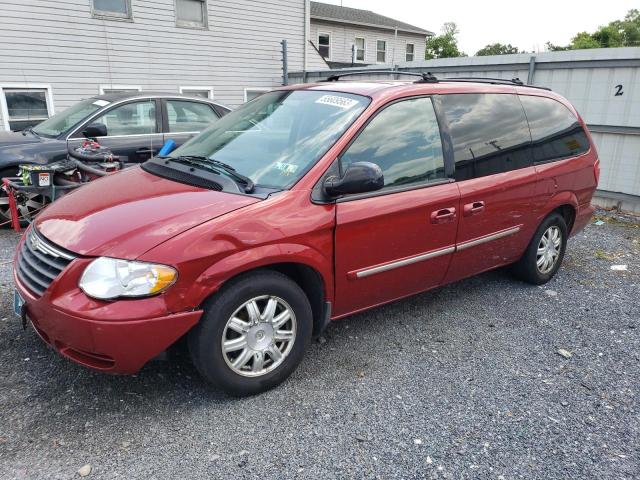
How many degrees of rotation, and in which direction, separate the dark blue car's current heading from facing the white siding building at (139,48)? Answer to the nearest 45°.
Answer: approximately 135° to its right

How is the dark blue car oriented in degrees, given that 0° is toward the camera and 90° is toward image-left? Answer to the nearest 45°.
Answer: approximately 45°

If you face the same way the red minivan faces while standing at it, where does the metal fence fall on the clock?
The metal fence is roughly at 6 o'clock from the red minivan.

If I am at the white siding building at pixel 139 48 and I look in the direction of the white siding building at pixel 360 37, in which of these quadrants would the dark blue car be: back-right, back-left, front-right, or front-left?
back-right

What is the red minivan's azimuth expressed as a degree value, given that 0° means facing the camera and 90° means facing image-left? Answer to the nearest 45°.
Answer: approximately 45°

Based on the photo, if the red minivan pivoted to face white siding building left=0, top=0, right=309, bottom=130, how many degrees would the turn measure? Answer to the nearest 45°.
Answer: approximately 135° to its right

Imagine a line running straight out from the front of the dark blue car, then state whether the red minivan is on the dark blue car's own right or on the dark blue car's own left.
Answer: on the dark blue car's own left
